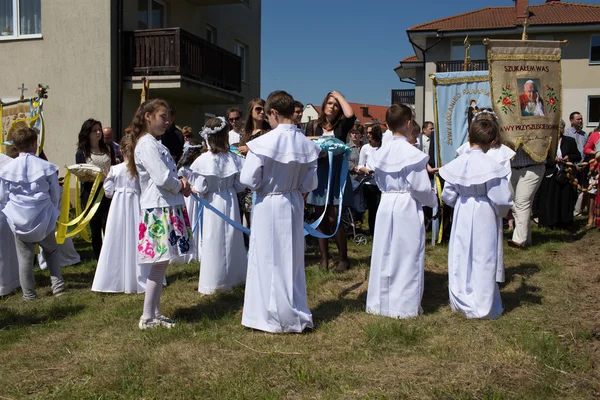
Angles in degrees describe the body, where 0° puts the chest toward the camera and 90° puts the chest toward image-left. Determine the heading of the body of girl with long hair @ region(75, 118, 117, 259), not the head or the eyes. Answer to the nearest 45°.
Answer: approximately 315°

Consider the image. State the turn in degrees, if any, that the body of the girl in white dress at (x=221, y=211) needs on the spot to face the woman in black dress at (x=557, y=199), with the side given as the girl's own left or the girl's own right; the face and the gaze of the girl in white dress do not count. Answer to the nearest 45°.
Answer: approximately 45° to the girl's own right

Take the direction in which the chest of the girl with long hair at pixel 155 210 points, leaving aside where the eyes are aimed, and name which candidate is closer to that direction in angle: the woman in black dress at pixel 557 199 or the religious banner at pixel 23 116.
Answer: the woman in black dress

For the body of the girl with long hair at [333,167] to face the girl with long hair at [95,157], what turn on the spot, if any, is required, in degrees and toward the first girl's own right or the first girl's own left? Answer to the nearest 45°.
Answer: approximately 90° to the first girl's own right

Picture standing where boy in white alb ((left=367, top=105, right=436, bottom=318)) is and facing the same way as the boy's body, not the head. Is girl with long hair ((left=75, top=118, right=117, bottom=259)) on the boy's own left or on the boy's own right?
on the boy's own left

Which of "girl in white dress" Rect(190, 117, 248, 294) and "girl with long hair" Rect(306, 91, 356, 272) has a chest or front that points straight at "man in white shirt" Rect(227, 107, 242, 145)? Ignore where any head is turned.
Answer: the girl in white dress

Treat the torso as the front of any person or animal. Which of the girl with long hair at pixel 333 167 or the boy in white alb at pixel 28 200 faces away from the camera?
the boy in white alb

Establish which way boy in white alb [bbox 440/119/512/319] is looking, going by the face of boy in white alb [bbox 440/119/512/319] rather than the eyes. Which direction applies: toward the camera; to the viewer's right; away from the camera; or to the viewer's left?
away from the camera

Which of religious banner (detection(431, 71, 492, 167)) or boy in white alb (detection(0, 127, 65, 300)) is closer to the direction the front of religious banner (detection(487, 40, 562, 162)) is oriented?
the boy in white alb

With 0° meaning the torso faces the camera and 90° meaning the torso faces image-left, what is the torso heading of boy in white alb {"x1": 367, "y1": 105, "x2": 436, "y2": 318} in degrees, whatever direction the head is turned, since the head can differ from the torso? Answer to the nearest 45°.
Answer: approximately 225°

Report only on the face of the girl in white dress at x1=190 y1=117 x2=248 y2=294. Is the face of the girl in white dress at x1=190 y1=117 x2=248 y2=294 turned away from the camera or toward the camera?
away from the camera

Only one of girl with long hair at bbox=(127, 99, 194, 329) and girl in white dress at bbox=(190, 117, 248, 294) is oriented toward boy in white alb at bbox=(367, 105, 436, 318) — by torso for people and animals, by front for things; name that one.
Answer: the girl with long hair

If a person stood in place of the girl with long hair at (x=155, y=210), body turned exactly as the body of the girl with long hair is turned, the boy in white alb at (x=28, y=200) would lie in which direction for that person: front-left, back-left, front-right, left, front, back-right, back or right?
back-left

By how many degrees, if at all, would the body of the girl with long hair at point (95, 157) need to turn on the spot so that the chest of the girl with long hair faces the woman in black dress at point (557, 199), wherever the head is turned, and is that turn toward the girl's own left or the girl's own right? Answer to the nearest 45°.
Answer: approximately 45° to the girl's own left
